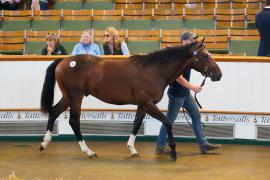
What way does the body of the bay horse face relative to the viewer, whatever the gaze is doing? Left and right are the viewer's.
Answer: facing to the right of the viewer

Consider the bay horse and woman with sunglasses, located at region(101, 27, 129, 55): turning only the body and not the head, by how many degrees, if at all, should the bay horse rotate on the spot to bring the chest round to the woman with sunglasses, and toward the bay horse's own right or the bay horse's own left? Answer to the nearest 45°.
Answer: approximately 90° to the bay horse's own left

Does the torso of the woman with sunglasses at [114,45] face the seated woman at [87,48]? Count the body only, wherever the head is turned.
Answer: no

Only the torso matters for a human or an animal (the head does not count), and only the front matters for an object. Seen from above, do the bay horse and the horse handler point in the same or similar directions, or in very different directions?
same or similar directions

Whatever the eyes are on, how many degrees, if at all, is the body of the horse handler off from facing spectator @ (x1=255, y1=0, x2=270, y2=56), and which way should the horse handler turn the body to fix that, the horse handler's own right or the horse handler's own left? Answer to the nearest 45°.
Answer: approximately 45° to the horse handler's own left

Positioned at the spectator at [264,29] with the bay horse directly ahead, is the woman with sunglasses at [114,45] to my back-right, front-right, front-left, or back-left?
front-right

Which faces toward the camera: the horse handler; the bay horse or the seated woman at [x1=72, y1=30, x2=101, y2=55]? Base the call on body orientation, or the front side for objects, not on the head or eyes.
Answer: the seated woman

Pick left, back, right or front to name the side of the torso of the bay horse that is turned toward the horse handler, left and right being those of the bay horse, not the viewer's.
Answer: front

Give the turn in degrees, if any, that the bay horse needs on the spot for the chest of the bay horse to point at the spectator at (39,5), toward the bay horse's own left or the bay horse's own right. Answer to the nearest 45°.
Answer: approximately 90° to the bay horse's own left

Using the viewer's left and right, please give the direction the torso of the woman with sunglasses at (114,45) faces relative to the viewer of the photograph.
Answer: facing the viewer and to the left of the viewer

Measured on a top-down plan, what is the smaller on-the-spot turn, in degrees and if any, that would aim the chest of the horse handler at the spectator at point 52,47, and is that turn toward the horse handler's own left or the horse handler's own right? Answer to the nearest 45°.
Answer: approximately 135° to the horse handler's own left

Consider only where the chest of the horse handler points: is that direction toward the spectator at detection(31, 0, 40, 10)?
no

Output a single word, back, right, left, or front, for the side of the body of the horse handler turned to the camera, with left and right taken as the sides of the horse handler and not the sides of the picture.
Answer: right

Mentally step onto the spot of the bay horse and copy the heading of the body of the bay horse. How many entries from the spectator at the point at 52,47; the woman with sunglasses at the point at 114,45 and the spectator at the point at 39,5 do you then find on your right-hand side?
0

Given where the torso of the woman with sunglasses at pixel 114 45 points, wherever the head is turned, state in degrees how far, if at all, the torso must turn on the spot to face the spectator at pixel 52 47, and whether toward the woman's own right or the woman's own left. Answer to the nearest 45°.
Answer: approximately 90° to the woman's own right

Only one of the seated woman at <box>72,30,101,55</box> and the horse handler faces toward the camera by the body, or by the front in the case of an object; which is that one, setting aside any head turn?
the seated woman

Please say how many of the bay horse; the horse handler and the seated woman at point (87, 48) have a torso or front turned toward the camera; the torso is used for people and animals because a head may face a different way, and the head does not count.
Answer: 1

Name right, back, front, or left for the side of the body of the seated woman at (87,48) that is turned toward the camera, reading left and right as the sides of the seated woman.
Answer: front

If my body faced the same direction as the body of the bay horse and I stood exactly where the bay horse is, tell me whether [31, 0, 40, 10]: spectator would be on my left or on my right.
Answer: on my left

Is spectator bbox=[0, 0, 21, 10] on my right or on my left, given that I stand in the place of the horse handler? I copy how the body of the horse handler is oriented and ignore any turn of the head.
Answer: on my left
